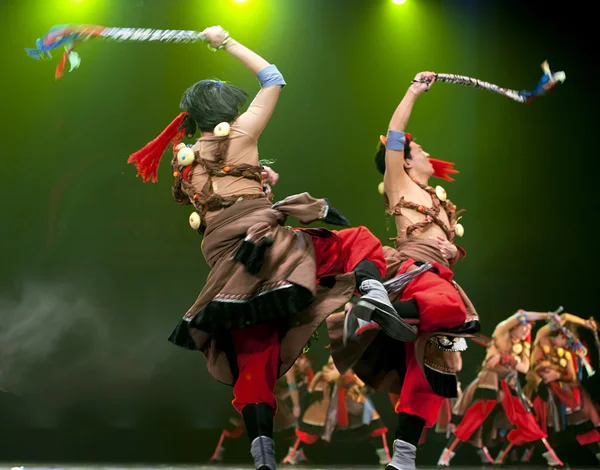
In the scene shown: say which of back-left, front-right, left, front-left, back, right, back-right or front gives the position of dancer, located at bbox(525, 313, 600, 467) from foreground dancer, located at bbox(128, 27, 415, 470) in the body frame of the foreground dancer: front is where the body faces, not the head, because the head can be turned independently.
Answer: front-right

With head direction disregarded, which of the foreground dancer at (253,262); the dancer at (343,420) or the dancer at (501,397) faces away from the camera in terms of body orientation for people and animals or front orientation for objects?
the foreground dancer

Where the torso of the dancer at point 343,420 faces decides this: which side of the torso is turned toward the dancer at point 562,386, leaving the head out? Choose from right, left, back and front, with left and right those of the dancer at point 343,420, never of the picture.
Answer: left

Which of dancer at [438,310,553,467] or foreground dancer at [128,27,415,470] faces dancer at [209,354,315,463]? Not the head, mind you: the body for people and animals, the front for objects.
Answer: the foreground dancer

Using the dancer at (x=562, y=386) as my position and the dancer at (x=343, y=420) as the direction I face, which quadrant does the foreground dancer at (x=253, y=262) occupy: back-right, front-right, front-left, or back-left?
front-left

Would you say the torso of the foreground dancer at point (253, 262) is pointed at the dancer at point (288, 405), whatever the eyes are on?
yes

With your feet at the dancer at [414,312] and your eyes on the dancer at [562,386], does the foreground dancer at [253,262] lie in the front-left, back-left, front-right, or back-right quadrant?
back-left

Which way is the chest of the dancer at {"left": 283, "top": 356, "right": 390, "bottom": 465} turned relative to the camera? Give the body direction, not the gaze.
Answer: toward the camera

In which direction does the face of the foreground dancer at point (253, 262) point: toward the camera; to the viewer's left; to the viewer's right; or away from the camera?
away from the camera

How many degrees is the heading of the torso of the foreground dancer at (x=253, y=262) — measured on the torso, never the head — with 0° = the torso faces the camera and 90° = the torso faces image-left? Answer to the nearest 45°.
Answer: approximately 180°

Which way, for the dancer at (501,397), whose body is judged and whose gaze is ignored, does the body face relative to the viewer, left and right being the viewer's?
facing the viewer and to the right of the viewer

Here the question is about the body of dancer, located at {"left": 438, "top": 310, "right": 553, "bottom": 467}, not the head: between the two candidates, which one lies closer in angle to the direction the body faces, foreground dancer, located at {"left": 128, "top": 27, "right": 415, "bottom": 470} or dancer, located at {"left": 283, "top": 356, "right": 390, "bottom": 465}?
the foreground dancer

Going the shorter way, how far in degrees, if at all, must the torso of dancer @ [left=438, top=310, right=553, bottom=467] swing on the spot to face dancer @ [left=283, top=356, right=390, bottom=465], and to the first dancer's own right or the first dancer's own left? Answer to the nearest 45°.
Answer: approximately 135° to the first dancer's own right

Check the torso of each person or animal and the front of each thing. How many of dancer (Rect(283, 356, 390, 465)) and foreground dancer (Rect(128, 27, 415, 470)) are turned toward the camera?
1

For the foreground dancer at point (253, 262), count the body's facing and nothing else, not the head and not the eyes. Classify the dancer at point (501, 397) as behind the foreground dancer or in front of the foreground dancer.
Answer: in front
